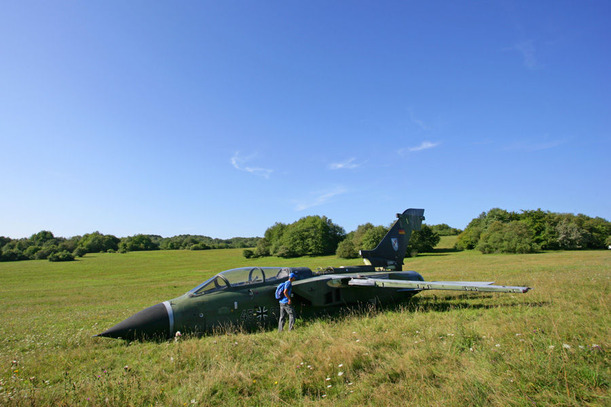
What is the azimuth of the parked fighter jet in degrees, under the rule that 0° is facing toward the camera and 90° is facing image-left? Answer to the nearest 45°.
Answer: approximately 45°
